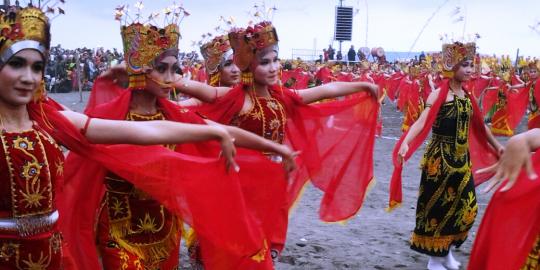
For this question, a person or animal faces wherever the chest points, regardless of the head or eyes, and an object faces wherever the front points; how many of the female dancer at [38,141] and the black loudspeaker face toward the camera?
2

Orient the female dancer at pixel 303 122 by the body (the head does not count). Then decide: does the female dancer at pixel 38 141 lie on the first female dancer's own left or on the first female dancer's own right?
on the first female dancer's own right

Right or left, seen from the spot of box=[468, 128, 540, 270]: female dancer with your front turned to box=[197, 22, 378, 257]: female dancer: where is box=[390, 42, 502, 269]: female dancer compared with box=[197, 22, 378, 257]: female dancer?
right

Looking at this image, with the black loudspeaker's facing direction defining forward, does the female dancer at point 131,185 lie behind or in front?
in front

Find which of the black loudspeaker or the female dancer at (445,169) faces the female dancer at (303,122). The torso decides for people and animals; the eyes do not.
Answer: the black loudspeaker

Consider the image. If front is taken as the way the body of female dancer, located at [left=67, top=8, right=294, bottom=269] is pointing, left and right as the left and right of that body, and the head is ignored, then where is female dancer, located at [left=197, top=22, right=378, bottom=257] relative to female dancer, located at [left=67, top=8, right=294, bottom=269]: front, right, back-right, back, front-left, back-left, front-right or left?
left

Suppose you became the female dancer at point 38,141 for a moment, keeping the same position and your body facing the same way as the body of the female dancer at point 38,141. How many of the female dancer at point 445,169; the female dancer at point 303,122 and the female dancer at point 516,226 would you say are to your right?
0

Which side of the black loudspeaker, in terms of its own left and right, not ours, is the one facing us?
front

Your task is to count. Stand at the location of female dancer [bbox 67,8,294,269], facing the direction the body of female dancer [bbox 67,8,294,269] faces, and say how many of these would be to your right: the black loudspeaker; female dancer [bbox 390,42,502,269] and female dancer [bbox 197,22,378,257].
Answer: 0

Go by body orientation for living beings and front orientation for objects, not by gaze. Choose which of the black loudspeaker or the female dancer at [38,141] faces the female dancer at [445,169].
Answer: the black loudspeaker

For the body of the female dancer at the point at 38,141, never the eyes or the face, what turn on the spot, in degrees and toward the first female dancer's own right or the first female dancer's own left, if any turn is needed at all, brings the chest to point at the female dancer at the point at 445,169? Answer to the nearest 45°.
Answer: approximately 135° to the first female dancer's own left

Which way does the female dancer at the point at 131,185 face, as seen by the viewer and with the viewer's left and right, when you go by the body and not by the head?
facing the viewer and to the right of the viewer

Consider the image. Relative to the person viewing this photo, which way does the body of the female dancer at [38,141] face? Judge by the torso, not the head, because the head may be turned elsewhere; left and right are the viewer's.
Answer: facing the viewer

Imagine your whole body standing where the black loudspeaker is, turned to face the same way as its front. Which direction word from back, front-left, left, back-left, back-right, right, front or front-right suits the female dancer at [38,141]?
front
